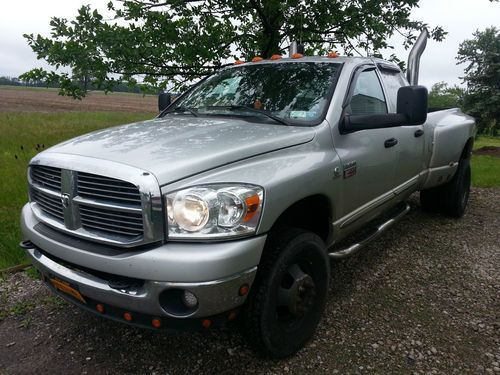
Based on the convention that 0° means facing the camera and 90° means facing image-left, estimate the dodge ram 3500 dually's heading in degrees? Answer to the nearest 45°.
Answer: approximately 45°

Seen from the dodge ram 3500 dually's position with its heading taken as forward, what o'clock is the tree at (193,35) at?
The tree is roughly at 4 o'clock from the dodge ram 3500 dually.

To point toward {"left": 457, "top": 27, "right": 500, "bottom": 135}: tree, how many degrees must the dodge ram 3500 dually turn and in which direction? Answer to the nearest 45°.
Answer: approximately 180°
